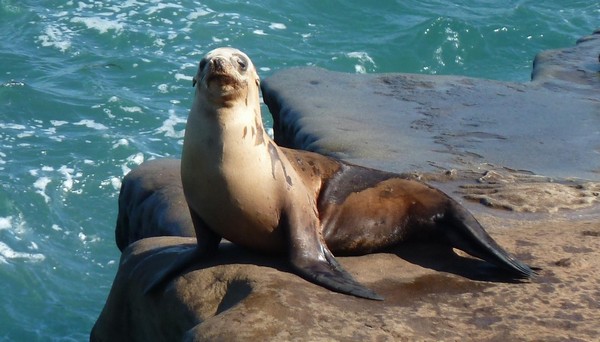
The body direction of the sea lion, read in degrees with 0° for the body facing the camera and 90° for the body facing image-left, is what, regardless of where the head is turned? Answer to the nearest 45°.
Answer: approximately 45°

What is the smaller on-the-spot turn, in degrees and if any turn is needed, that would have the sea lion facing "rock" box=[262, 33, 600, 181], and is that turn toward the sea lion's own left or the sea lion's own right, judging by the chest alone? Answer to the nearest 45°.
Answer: approximately 135° to the sea lion's own right
